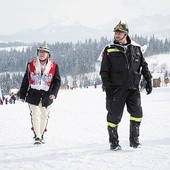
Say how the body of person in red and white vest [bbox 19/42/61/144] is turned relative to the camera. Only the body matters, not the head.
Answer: toward the camera

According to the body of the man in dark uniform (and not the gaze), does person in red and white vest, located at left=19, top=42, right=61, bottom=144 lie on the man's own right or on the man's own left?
on the man's own right

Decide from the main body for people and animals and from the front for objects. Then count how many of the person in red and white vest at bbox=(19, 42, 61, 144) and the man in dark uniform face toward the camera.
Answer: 2

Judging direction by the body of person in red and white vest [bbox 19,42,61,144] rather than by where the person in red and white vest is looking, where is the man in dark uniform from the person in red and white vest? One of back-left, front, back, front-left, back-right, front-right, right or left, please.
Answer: front-left
